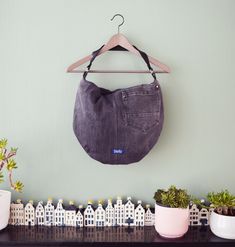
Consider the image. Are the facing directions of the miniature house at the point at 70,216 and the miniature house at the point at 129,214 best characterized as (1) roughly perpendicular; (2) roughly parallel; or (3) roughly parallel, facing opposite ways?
roughly parallel

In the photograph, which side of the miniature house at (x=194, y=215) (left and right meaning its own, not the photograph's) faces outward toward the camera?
front

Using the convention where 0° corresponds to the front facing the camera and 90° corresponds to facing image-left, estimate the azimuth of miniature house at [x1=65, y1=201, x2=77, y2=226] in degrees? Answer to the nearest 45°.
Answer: approximately 0°

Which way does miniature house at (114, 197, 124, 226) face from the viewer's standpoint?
toward the camera

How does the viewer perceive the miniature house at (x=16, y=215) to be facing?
facing the viewer
